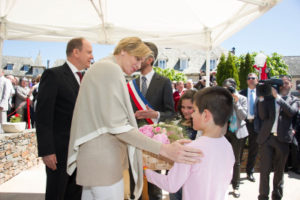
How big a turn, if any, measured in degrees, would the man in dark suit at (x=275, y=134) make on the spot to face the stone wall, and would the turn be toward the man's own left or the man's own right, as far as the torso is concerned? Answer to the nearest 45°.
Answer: approximately 45° to the man's own right

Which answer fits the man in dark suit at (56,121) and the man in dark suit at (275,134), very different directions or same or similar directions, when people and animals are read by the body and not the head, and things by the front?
very different directions

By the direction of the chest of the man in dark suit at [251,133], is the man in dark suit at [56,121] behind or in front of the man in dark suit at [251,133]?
in front

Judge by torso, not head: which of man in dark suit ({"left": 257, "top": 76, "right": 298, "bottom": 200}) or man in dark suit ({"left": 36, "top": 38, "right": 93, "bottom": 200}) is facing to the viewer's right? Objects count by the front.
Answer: man in dark suit ({"left": 36, "top": 38, "right": 93, "bottom": 200})

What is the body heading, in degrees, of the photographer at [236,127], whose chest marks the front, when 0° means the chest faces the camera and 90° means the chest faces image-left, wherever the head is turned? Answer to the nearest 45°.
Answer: approximately 45°

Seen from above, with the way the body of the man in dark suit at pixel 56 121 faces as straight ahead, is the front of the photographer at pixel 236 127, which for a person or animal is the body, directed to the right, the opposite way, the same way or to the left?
the opposite way

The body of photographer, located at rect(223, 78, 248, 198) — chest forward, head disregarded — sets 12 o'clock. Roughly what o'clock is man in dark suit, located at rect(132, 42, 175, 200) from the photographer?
The man in dark suit is roughly at 11 o'clock from the photographer.

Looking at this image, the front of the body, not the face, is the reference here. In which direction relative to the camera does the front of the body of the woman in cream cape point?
to the viewer's right
